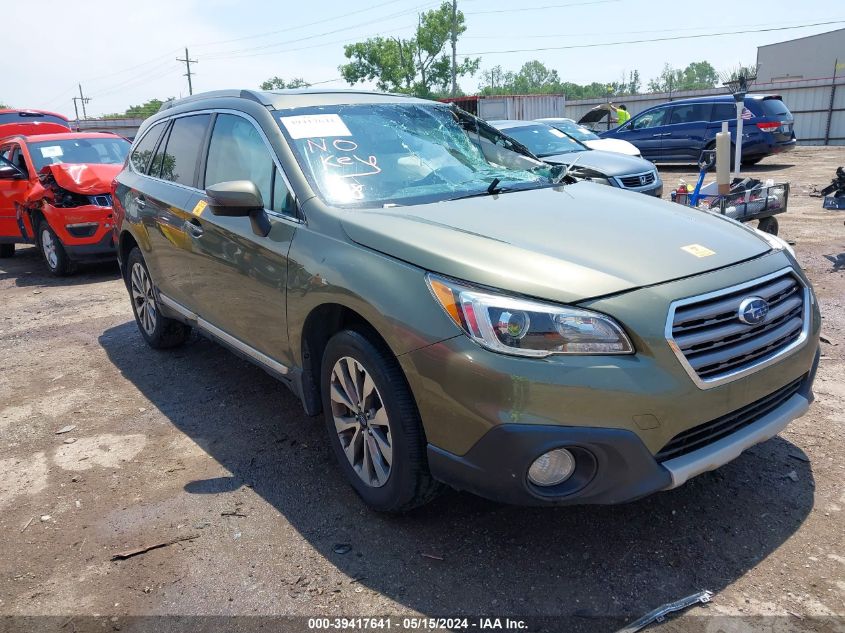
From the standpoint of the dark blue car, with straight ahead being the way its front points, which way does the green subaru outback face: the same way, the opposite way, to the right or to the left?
the opposite way

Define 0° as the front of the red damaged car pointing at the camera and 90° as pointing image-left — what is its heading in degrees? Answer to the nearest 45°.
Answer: approximately 315°

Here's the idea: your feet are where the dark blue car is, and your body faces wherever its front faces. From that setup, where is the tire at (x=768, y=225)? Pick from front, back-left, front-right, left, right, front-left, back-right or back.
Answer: back-left

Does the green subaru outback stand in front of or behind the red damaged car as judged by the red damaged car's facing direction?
in front

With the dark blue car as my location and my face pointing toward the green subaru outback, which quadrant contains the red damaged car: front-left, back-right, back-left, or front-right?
front-right

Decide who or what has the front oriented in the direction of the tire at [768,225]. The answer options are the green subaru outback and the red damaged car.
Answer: the red damaged car

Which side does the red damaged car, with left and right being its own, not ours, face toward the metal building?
left

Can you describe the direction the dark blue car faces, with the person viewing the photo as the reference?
facing away from the viewer and to the left of the viewer

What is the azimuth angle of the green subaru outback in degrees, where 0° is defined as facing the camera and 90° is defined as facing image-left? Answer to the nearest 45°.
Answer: approximately 315°

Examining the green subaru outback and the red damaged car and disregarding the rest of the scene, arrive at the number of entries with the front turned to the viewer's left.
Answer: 0

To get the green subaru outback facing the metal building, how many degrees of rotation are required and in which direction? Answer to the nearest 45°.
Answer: approximately 90° to its left

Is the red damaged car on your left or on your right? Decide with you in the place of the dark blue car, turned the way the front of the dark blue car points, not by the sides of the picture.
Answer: on your left

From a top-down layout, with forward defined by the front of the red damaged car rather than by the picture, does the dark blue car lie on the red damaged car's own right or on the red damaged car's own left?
on the red damaged car's own left
